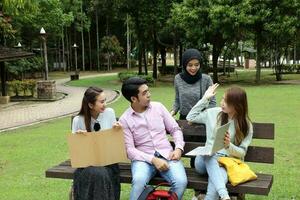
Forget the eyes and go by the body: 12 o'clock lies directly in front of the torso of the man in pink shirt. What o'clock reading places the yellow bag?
The yellow bag is roughly at 10 o'clock from the man in pink shirt.

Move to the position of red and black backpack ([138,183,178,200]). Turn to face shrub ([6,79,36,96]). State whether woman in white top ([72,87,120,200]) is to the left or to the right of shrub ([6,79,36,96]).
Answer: left

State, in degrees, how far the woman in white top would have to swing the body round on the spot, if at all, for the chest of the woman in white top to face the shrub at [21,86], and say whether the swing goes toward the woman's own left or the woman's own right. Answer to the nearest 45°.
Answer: approximately 180°

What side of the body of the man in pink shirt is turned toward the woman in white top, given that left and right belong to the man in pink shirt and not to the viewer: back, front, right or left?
right

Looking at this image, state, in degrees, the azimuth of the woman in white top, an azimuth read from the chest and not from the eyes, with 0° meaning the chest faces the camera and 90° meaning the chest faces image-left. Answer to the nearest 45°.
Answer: approximately 0°

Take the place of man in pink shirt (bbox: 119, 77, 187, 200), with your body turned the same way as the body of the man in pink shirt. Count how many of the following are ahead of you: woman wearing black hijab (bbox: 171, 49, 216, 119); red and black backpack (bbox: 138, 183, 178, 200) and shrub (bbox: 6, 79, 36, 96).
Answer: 1

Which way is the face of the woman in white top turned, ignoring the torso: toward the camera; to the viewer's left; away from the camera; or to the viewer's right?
to the viewer's right

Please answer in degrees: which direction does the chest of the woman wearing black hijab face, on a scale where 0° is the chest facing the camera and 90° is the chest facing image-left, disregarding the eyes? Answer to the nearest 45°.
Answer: approximately 0°
